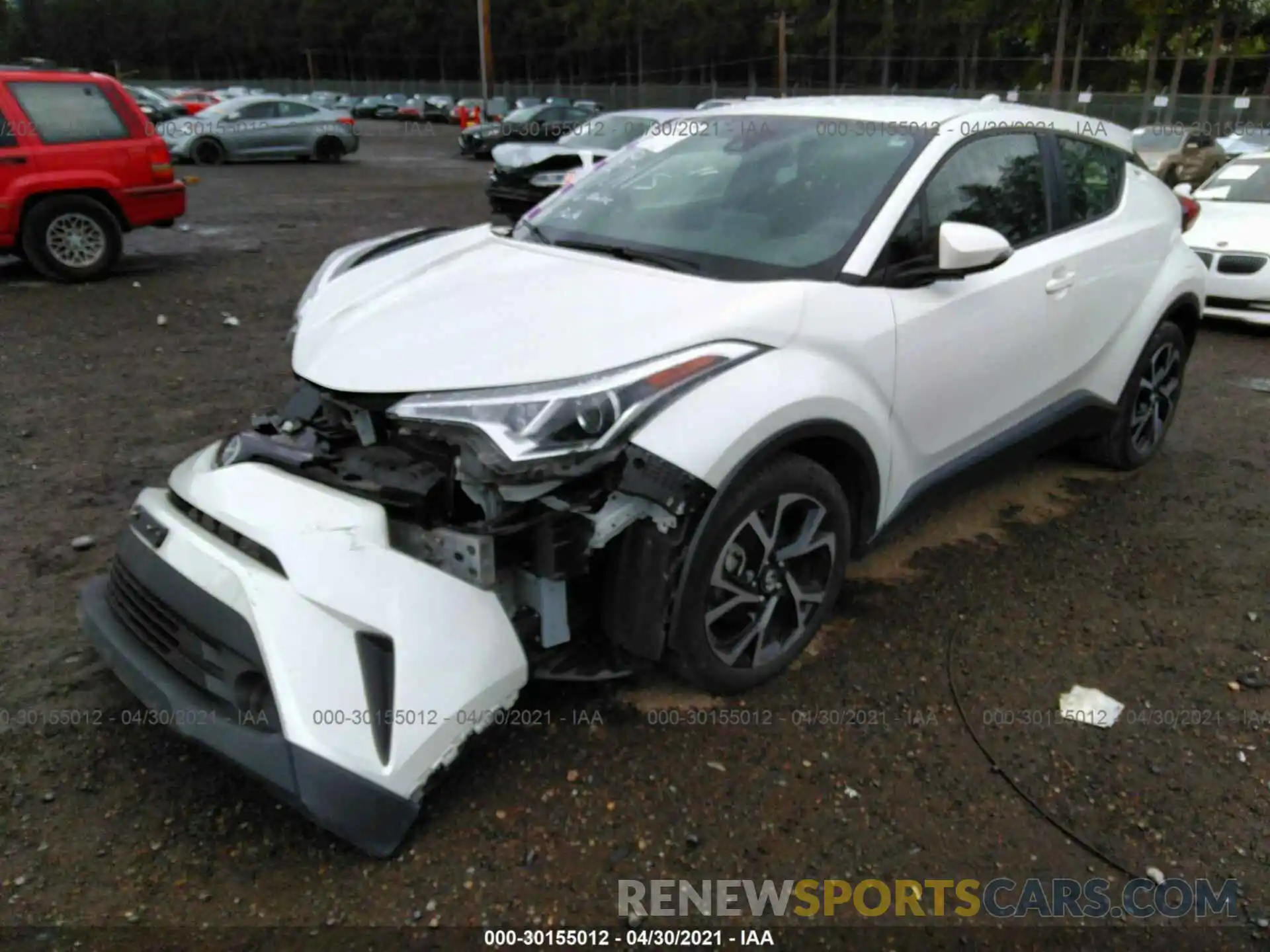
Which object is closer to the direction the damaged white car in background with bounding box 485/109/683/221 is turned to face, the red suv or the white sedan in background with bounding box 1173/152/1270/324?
the red suv

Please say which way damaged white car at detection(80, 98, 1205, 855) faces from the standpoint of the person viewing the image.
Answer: facing the viewer and to the left of the viewer

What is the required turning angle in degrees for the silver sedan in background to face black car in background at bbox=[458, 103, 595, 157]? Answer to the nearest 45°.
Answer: approximately 180°

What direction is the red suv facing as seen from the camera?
to the viewer's left

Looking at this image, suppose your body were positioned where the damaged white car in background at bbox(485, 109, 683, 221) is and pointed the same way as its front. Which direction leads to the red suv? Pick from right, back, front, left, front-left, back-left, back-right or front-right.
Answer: front

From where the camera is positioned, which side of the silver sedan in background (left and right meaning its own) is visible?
left

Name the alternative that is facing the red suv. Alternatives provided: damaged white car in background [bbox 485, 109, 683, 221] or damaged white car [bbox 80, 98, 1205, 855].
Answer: the damaged white car in background

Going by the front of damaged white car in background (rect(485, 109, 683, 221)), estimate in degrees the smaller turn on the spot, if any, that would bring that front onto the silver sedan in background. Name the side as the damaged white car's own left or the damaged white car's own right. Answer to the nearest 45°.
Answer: approximately 90° to the damaged white car's own right

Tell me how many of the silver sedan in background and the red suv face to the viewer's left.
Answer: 2

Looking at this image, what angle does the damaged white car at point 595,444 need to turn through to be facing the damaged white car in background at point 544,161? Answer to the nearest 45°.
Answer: approximately 135° to its right

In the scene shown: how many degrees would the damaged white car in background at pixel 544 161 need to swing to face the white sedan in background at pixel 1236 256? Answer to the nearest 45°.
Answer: approximately 90° to its left

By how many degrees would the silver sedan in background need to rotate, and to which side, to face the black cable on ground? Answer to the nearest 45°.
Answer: approximately 90° to its left
